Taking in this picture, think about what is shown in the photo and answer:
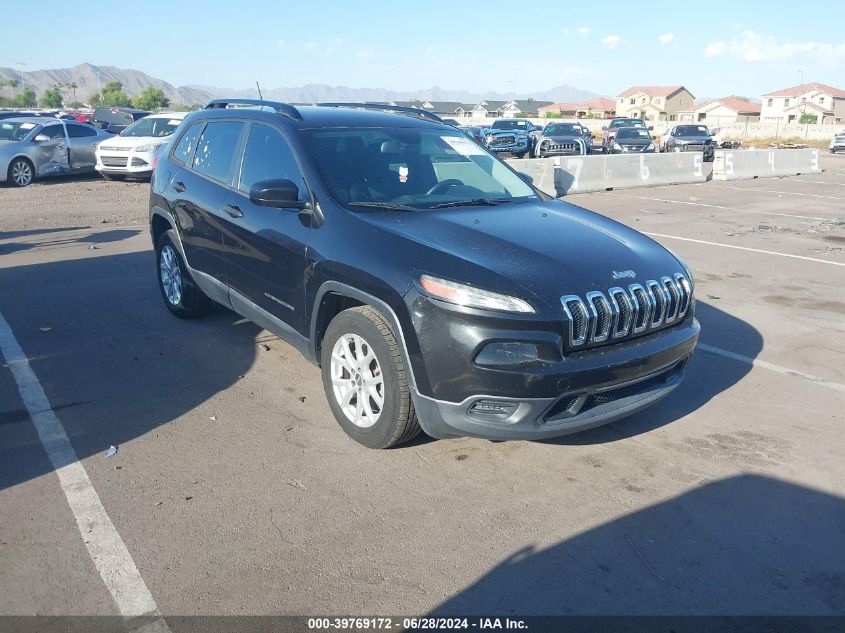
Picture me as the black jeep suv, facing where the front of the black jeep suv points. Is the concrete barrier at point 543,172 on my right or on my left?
on my left

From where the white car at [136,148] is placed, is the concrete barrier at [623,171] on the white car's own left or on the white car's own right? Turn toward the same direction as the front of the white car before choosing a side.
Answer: on the white car's own left

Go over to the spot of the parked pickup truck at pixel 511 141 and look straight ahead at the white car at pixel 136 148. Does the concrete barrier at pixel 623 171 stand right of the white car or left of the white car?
left

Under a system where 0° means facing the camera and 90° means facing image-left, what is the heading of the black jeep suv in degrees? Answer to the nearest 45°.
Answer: approximately 315°

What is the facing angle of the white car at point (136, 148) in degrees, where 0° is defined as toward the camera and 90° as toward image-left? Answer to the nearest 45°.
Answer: approximately 45°

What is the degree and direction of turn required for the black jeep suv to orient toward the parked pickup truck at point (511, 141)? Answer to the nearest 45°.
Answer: approximately 135° to its left

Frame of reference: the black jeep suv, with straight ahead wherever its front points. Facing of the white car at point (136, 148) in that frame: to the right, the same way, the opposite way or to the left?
to the right
